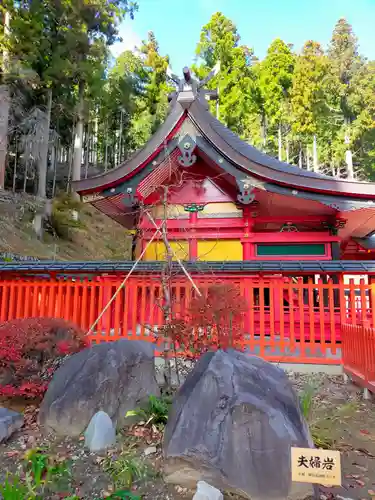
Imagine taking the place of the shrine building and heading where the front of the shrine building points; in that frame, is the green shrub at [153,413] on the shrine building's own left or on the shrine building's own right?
on the shrine building's own right

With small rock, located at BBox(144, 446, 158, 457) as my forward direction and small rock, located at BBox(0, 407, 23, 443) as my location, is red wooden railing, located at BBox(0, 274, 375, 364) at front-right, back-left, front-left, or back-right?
front-left

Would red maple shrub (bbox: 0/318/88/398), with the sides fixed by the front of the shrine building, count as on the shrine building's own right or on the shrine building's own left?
on the shrine building's own right

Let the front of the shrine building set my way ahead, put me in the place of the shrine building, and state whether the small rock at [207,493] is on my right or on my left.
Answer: on my right

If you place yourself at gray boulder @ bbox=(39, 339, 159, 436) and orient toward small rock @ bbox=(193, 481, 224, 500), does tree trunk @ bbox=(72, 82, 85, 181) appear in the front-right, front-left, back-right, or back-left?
back-left
